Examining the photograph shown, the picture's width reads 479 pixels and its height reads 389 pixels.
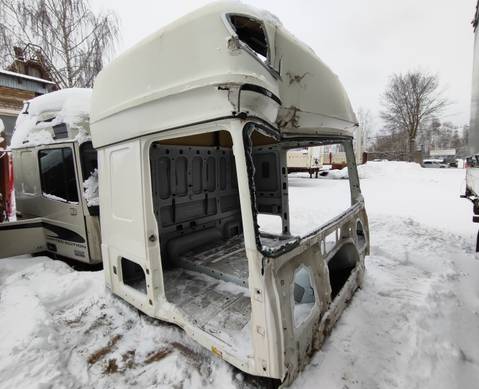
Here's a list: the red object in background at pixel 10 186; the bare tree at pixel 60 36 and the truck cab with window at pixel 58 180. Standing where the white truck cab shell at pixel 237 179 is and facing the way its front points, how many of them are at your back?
3

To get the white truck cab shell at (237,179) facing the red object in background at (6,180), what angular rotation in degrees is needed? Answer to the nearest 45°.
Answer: approximately 180°

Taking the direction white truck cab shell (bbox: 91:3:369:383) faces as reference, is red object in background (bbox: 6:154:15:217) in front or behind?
behind
